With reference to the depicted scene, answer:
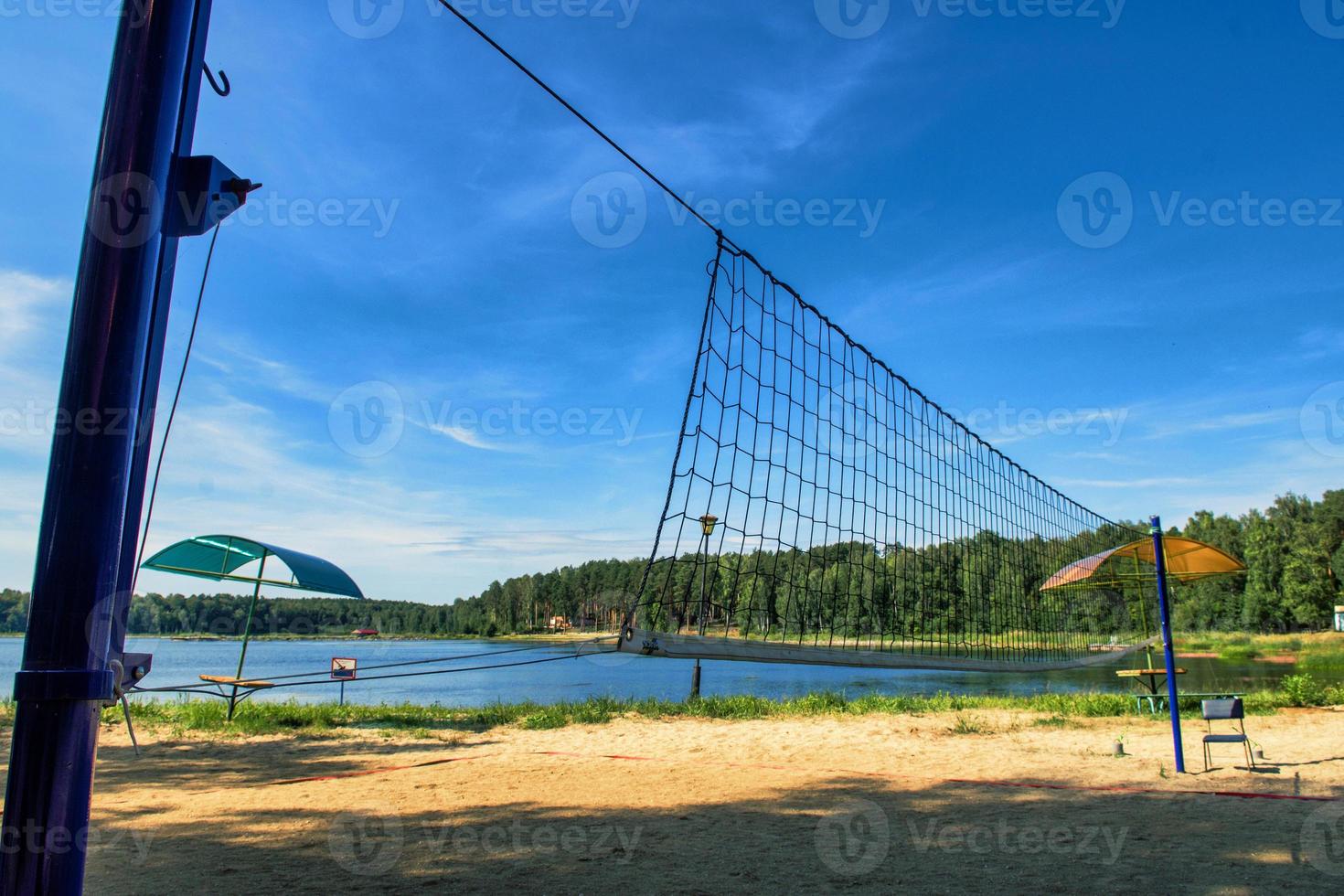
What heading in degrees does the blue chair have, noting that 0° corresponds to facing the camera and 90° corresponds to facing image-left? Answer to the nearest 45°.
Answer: approximately 0°

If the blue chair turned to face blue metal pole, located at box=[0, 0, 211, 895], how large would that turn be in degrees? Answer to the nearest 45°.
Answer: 0° — it already faces it

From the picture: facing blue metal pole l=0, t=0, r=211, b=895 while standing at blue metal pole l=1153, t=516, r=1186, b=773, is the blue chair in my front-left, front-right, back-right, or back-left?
back-left
